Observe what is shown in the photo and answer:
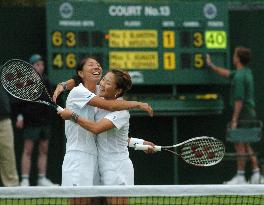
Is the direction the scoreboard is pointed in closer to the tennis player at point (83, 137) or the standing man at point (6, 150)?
the tennis player

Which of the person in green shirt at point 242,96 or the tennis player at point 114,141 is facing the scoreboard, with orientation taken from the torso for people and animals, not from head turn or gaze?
the person in green shirt

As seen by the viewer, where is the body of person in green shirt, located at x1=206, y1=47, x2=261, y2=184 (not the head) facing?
to the viewer's left

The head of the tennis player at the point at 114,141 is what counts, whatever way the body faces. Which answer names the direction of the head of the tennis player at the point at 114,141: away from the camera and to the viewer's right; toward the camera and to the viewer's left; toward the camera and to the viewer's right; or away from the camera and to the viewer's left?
toward the camera and to the viewer's left

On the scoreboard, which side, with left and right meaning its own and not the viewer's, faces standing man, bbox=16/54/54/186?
right

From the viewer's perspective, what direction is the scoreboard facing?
toward the camera

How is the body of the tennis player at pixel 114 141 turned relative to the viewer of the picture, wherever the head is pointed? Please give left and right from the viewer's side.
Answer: facing to the left of the viewer
